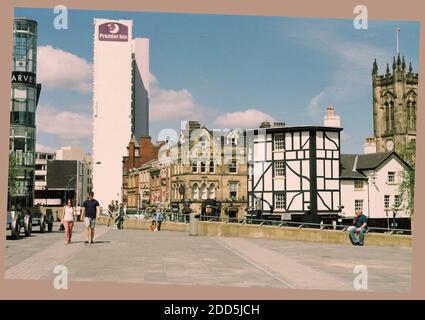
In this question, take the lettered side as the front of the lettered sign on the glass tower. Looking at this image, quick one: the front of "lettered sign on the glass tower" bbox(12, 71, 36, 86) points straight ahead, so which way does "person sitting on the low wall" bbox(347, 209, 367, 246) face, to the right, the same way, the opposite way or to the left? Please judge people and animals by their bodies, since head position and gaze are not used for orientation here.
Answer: to the right

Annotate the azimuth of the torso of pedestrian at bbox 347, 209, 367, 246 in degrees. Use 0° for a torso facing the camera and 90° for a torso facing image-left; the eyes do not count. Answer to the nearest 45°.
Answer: approximately 45°

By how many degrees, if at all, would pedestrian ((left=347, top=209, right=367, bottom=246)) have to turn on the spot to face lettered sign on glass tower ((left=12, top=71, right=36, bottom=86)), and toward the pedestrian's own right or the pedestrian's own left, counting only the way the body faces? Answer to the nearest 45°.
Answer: approximately 90° to the pedestrian's own right

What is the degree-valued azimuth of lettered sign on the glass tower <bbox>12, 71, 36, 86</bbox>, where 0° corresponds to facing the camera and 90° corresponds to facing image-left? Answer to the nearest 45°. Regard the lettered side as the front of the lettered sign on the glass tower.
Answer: approximately 0°

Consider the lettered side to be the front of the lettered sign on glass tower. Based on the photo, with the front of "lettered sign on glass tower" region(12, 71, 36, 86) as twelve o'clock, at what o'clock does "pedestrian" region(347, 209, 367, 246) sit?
The pedestrian is roughly at 11 o'clock from the lettered sign on glass tower.
